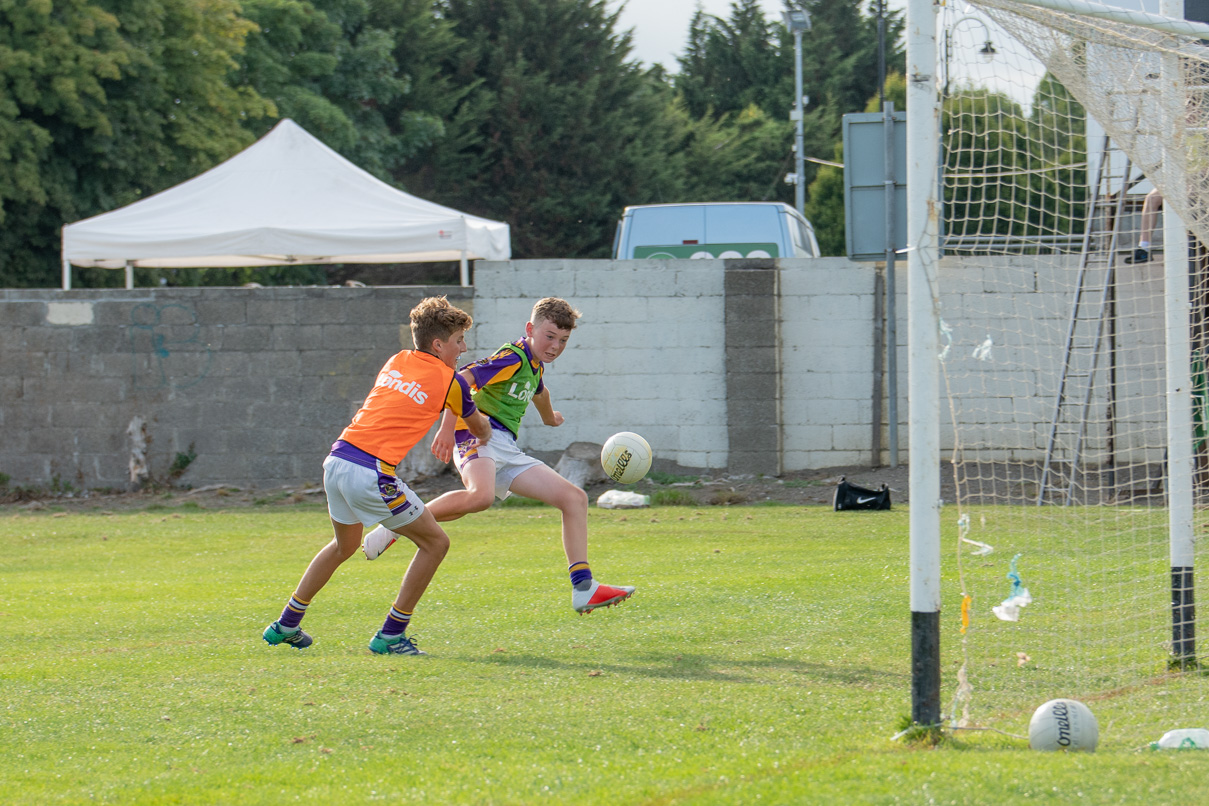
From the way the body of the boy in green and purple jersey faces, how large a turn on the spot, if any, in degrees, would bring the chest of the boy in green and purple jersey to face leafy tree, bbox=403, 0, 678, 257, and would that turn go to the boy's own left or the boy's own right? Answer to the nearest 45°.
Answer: approximately 135° to the boy's own left

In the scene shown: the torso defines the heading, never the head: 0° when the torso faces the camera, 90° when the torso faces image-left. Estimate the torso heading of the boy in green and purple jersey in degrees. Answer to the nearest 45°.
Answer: approximately 315°

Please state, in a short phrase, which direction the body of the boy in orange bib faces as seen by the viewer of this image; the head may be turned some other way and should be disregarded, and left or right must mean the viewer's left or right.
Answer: facing away from the viewer and to the right of the viewer

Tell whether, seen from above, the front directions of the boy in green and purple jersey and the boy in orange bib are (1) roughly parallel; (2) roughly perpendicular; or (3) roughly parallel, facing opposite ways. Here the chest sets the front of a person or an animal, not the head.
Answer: roughly perpendicular

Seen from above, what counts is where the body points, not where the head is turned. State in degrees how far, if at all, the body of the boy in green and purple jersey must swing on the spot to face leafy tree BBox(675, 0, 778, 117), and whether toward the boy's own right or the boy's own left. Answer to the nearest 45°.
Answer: approximately 135° to the boy's own left

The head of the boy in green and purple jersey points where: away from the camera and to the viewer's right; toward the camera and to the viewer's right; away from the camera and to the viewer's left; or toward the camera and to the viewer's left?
toward the camera and to the viewer's right

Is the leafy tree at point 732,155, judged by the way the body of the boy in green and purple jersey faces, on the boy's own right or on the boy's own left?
on the boy's own left

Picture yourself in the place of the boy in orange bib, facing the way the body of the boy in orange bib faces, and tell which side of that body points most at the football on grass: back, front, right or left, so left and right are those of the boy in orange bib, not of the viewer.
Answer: right

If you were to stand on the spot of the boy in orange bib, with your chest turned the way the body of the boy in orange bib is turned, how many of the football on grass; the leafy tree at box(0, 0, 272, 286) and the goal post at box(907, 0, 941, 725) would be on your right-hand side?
2

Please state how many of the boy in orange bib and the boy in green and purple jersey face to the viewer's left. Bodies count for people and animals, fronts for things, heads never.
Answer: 0

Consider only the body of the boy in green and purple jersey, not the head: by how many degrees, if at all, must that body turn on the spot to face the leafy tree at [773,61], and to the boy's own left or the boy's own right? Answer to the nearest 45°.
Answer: approximately 135° to the boy's own left
